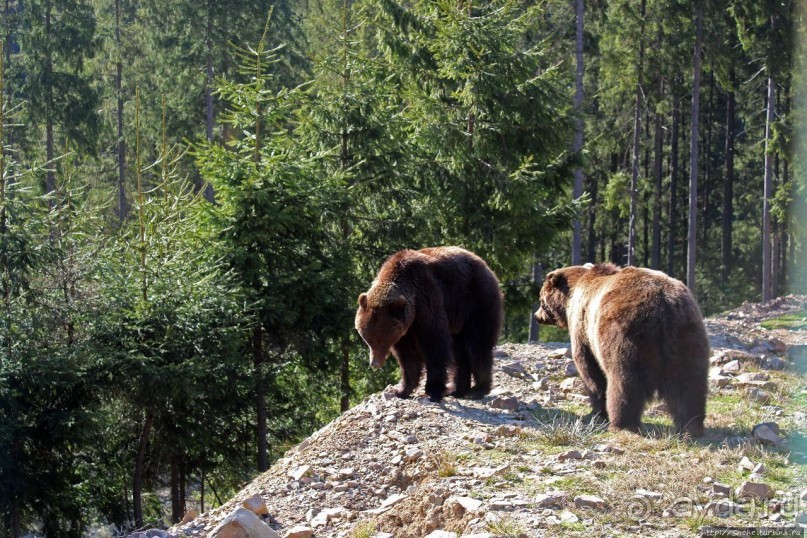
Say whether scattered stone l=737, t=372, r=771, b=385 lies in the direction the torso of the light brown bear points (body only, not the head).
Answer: no

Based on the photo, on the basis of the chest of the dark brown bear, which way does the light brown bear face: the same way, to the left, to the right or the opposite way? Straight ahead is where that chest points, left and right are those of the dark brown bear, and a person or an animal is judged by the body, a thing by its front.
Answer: to the right

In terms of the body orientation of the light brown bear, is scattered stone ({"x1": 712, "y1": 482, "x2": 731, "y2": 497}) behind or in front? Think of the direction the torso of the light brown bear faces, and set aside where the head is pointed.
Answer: behind

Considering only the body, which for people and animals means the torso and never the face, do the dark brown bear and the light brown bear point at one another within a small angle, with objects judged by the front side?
no

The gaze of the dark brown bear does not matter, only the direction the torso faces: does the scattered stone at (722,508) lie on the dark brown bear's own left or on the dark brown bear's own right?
on the dark brown bear's own left

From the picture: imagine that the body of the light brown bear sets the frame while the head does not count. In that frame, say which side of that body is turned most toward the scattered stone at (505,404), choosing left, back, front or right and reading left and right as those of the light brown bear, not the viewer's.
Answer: front

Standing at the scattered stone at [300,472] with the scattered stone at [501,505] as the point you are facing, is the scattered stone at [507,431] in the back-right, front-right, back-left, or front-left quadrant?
front-left

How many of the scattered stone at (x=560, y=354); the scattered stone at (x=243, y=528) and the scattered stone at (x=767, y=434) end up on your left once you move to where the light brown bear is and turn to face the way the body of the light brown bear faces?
1

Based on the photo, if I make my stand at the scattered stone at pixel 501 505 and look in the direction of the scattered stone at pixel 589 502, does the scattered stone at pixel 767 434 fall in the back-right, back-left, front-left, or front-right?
front-left

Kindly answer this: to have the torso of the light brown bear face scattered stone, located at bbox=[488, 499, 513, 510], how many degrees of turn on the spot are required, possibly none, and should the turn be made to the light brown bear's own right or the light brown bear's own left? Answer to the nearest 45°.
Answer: approximately 90° to the light brown bear's own left

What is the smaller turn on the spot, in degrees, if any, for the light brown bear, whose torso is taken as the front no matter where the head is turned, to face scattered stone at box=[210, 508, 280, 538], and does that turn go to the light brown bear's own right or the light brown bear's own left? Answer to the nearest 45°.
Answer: approximately 90° to the light brown bear's own left

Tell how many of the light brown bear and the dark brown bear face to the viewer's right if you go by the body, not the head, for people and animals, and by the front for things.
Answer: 0

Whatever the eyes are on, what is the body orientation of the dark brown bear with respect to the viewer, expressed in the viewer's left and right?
facing the viewer and to the left of the viewer

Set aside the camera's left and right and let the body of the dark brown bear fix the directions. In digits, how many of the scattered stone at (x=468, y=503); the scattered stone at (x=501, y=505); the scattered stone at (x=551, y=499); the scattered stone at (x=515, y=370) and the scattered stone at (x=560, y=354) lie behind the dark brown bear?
2

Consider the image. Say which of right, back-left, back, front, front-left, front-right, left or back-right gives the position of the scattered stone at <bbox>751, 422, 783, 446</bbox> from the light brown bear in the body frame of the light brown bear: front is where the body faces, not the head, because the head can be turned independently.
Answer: back-right

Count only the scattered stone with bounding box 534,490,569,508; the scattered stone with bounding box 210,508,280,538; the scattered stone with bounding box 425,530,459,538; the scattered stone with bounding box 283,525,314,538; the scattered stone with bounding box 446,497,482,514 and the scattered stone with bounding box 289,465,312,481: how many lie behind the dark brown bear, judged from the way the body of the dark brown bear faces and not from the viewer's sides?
0

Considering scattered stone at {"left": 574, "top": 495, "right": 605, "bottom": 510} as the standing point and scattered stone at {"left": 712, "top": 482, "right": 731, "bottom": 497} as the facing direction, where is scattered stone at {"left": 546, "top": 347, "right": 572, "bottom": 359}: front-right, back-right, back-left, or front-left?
front-left

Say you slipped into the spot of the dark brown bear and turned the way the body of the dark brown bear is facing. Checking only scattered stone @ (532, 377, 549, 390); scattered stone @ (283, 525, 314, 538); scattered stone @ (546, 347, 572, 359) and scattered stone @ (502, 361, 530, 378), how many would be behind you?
3

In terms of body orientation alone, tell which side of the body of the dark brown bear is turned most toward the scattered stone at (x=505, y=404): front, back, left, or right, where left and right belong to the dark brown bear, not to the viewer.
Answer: left

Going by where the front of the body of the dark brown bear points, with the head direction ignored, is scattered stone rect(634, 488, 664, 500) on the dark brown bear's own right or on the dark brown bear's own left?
on the dark brown bear's own left

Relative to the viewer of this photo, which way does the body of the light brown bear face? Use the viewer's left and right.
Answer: facing away from the viewer and to the left of the viewer

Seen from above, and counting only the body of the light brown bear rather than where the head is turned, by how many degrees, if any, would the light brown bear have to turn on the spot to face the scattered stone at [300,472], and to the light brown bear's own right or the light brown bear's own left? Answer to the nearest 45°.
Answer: approximately 45° to the light brown bear's own left

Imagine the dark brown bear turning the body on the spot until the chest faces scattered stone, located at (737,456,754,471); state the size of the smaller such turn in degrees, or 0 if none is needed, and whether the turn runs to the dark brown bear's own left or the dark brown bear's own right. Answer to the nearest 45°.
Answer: approximately 90° to the dark brown bear's own left
